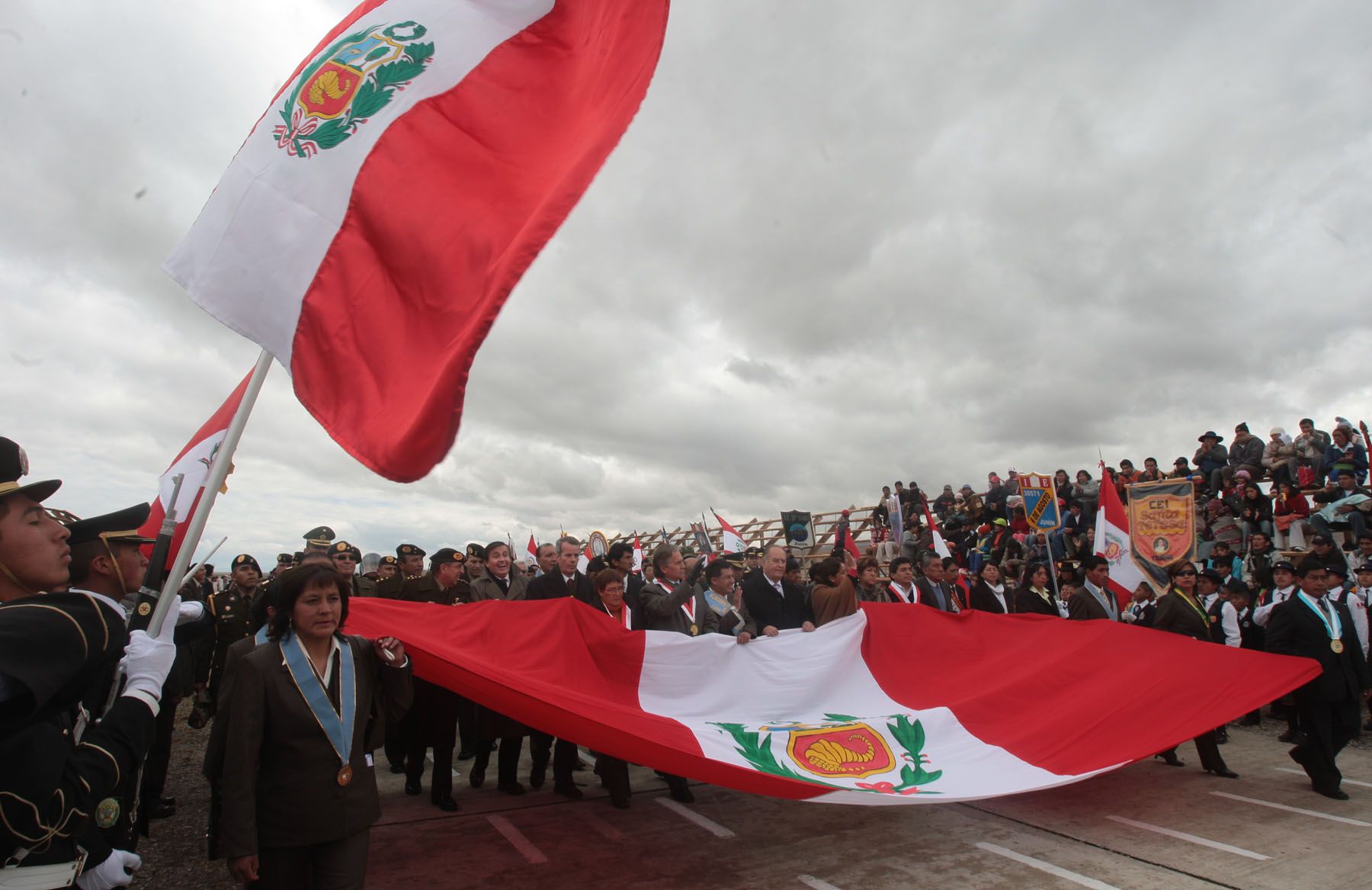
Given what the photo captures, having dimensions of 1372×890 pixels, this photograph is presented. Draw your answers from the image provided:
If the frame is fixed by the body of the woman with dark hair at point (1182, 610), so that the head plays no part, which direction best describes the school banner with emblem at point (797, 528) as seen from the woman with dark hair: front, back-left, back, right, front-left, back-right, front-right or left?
back

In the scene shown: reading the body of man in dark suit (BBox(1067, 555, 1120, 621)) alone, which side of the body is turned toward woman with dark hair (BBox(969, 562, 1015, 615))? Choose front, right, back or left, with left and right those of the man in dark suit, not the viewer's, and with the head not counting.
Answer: right

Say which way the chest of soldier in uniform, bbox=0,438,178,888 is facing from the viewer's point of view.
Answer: to the viewer's right

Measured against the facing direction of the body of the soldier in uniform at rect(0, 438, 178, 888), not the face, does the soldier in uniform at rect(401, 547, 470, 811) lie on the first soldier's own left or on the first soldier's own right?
on the first soldier's own left

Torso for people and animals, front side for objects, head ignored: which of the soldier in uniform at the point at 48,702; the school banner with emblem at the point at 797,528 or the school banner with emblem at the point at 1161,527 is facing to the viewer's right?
the soldier in uniform

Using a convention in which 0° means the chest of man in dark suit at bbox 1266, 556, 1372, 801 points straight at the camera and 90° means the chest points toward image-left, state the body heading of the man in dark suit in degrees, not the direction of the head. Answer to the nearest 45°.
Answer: approximately 315°

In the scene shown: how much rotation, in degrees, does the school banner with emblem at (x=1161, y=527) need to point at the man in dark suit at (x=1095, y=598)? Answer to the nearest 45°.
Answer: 0° — it already faces them

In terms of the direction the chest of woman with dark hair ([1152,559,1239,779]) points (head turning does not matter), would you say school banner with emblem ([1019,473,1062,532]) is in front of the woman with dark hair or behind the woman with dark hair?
behind

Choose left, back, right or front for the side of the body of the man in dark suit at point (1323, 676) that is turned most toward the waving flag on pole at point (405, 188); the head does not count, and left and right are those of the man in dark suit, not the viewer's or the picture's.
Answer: right
